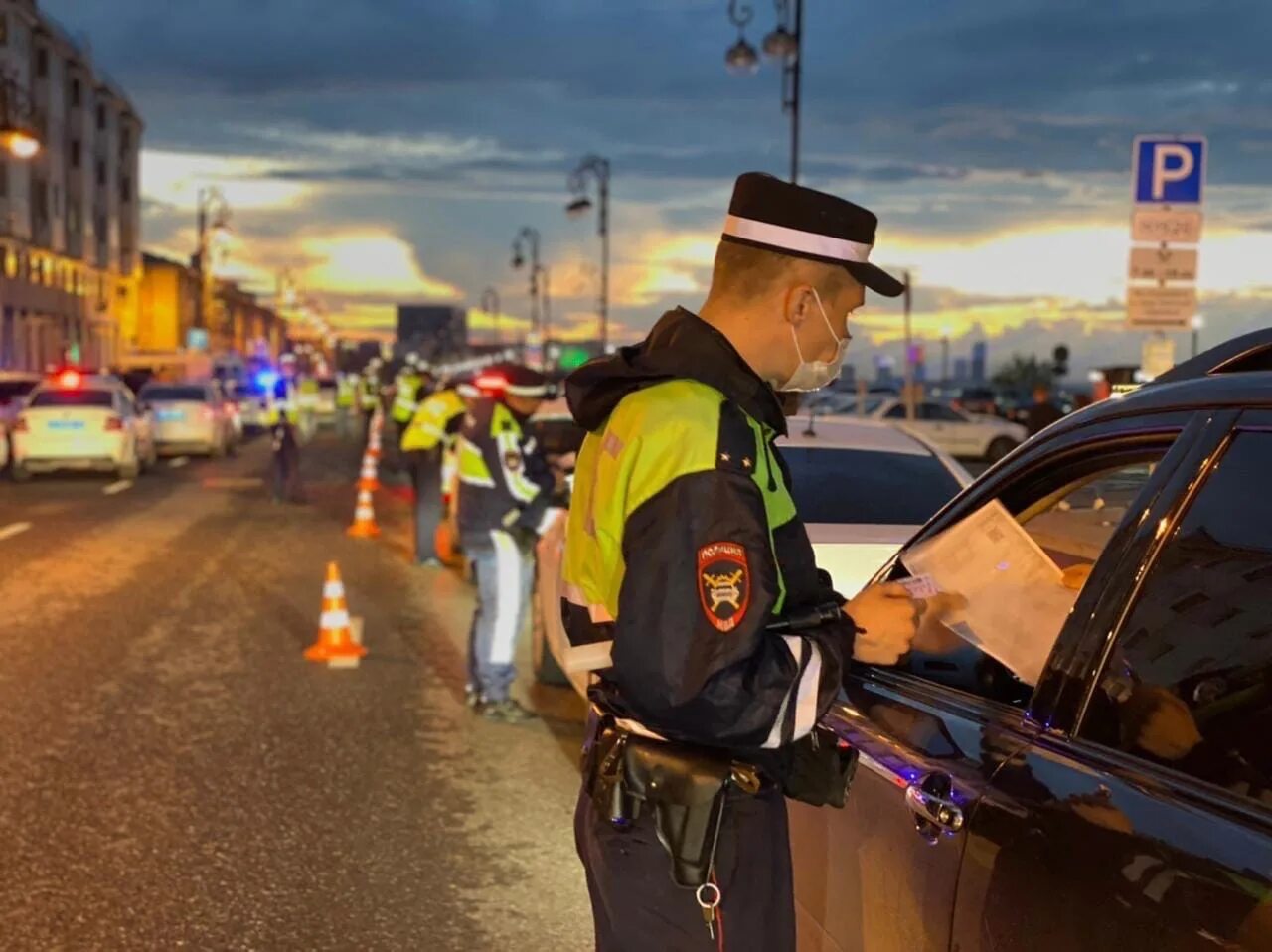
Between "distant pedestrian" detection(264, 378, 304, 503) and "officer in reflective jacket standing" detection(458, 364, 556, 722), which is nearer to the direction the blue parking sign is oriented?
the officer in reflective jacket standing

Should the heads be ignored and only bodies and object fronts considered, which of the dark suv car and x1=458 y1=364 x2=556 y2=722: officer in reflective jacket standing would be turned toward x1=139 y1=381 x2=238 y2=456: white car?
the dark suv car

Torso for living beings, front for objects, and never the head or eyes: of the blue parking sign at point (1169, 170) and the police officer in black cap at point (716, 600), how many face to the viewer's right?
1

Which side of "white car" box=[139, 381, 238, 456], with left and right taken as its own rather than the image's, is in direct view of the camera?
back

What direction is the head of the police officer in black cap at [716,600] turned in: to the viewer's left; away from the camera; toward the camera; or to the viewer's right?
to the viewer's right

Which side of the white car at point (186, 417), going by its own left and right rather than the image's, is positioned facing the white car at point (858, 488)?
back

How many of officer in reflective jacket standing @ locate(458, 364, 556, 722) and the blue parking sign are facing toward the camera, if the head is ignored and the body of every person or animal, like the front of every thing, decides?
1

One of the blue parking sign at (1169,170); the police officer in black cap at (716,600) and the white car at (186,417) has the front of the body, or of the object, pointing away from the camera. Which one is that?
the white car

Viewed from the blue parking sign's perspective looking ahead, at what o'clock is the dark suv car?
The dark suv car is roughly at 12 o'clock from the blue parking sign.

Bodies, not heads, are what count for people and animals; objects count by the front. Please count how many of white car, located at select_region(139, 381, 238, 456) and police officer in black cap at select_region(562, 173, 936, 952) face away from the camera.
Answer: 1
